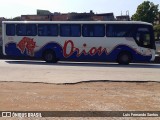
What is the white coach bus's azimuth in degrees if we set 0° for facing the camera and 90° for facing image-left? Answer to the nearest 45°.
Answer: approximately 270°
